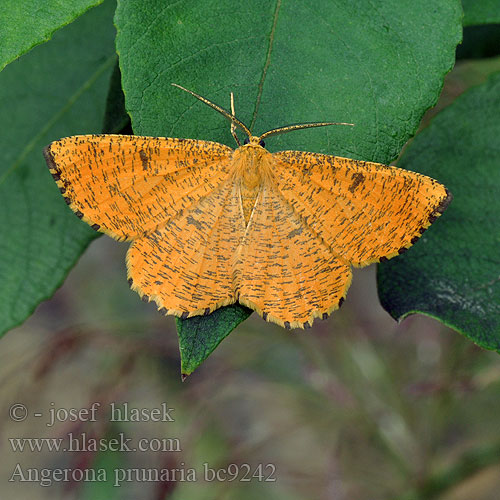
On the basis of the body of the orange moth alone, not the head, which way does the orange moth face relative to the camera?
away from the camera
